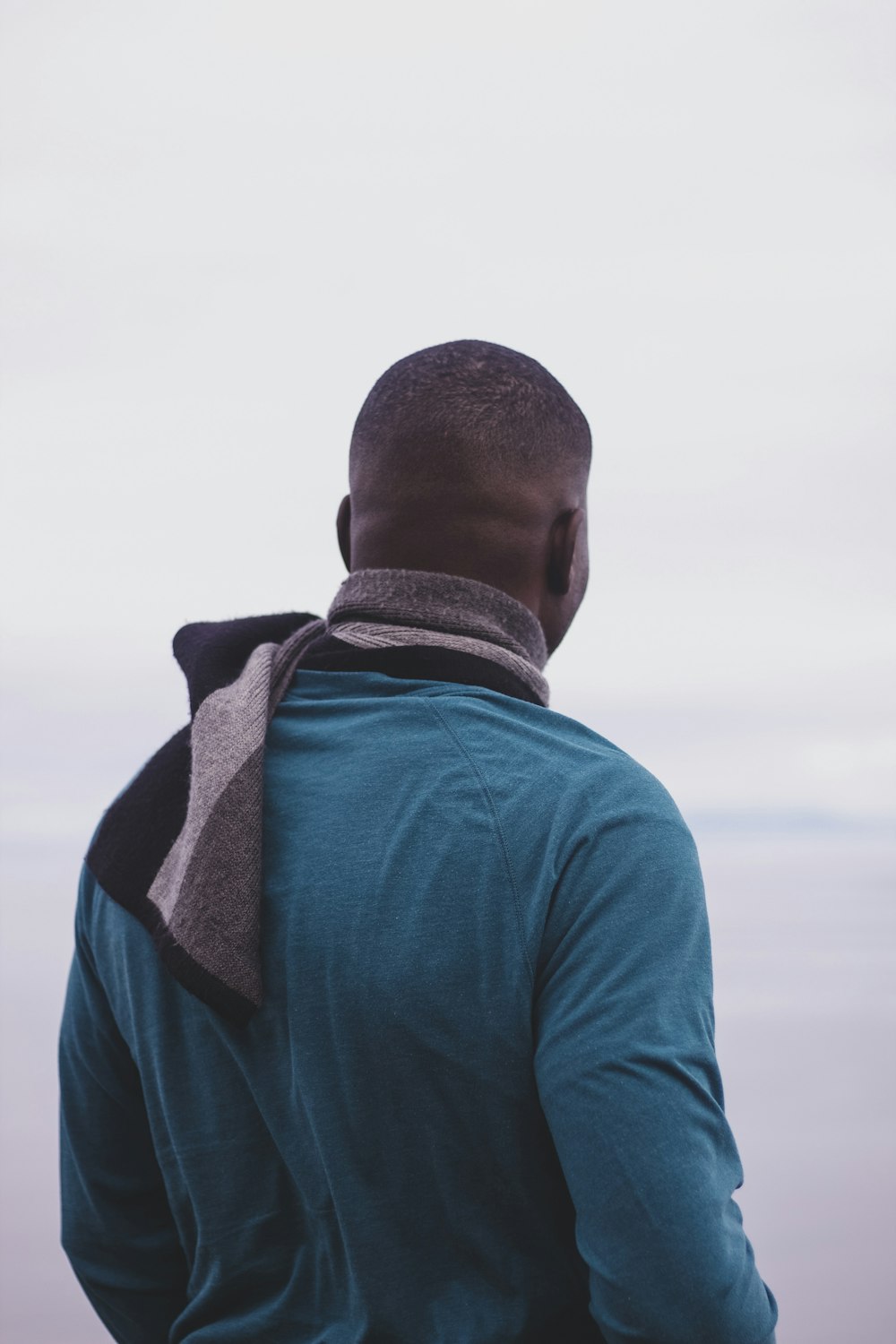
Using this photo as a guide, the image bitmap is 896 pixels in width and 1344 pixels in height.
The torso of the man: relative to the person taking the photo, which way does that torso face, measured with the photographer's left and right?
facing away from the viewer and to the right of the viewer
